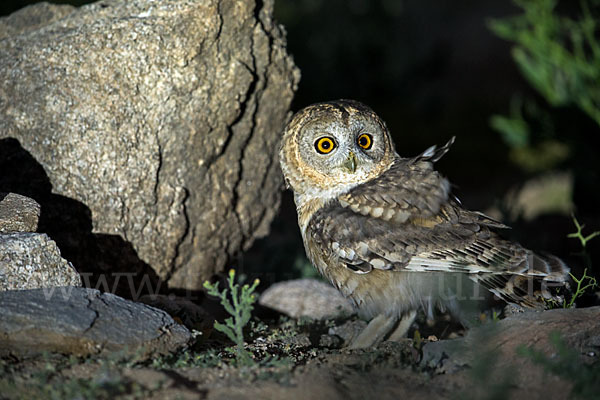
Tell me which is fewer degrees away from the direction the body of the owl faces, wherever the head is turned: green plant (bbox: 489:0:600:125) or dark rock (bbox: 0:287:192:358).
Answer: the dark rock

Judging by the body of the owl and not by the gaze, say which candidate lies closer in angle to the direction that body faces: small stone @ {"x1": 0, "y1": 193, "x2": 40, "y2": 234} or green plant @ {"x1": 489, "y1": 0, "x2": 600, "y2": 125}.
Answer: the small stone

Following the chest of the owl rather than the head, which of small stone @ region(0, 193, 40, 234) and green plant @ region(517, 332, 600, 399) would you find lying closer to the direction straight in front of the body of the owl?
the small stone

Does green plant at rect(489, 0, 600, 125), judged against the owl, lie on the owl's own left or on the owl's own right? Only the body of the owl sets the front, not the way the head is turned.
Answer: on the owl's own right

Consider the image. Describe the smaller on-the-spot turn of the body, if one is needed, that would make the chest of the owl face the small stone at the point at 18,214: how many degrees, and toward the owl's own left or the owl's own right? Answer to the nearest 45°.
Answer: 0° — it already faces it

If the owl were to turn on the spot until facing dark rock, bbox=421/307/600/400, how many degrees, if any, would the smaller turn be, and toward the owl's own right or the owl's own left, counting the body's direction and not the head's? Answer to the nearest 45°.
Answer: approximately 135° to the owl's own left

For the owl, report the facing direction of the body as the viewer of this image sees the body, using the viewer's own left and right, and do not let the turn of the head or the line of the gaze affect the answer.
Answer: facing to the left of the viewer

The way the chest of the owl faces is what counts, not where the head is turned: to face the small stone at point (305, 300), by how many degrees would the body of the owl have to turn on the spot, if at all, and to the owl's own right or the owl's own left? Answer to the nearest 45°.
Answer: approximately 45° to the owl's own right
